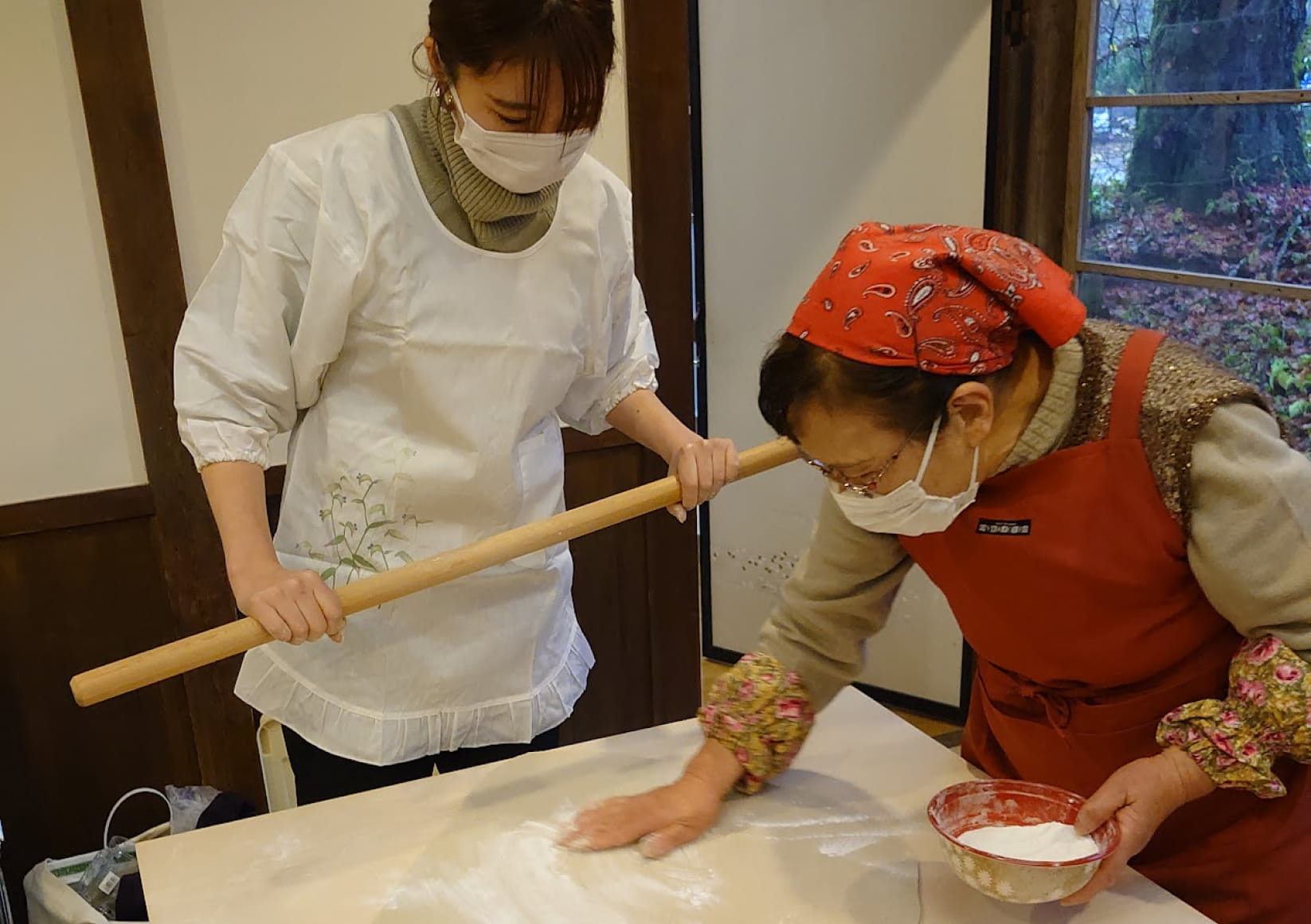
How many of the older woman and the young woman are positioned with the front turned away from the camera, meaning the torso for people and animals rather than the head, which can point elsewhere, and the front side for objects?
0

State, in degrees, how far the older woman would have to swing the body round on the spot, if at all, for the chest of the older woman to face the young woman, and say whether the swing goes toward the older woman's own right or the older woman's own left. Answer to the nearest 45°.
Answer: approximately 45° to the older woman's own right

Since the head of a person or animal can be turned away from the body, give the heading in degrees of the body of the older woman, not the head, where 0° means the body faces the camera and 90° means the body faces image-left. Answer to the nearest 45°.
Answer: approximately 45°

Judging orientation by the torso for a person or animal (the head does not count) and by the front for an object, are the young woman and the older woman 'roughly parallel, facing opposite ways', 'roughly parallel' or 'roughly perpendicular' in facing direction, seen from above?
roughly perpendicular

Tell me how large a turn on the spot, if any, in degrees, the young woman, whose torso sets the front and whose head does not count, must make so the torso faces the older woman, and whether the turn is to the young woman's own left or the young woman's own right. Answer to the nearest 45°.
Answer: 0° — they already face them
